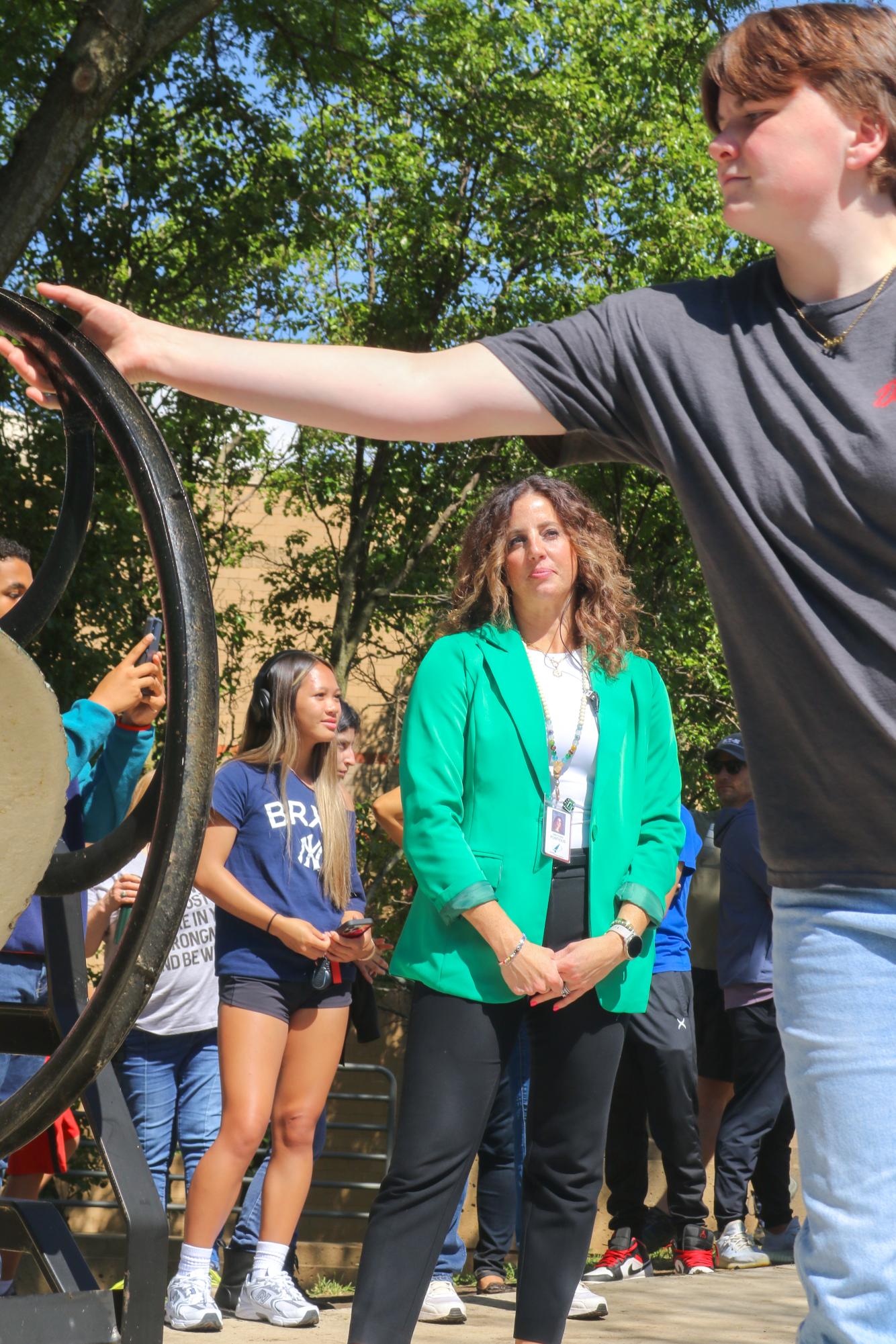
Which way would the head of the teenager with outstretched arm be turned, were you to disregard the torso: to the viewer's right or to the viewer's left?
to the viewer's left

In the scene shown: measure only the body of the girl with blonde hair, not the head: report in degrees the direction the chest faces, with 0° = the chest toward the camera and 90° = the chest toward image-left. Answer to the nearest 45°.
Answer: approximately 315°

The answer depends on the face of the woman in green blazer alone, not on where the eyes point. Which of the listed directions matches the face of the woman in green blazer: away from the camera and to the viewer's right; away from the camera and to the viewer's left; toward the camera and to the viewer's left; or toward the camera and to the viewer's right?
toward the camera and to the viewer's right

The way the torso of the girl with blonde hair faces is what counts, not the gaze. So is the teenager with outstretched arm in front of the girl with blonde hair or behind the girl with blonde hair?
in front

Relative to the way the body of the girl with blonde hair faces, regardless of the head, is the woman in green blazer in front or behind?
in front
